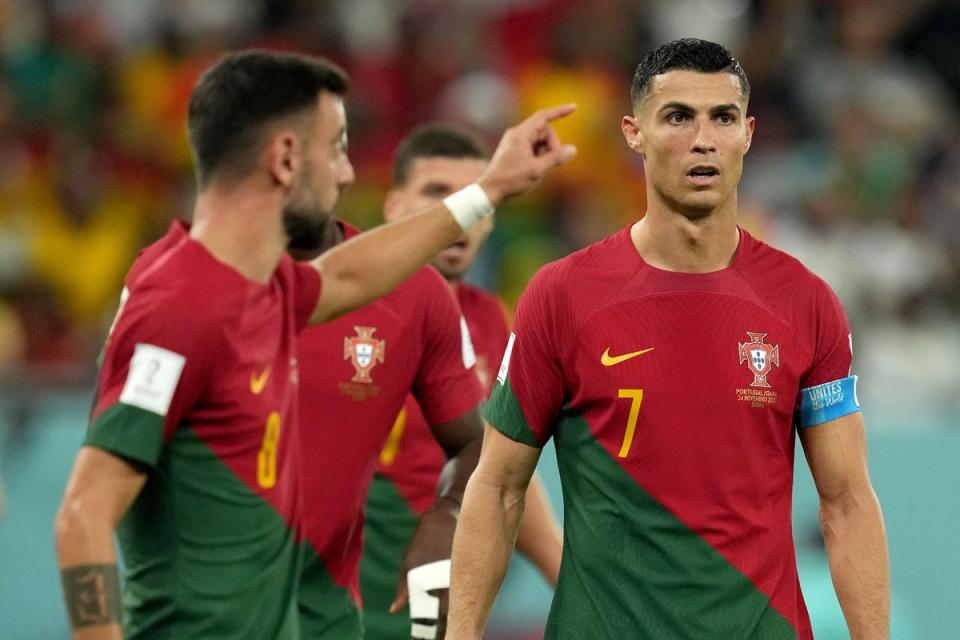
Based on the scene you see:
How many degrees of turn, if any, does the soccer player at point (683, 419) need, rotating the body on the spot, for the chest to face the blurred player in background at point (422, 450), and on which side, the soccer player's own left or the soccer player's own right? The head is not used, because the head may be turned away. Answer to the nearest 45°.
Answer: approximately 135° to the soccer player's own right

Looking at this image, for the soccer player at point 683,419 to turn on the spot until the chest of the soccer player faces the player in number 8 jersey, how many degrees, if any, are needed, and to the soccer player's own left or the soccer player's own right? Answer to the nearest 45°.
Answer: approximately 45° to the soccer player's own right

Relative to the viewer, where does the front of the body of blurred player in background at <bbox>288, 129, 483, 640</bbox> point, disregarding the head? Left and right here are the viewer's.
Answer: facing the viewer

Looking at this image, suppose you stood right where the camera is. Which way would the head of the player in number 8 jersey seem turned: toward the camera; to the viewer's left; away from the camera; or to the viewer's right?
to the viewer's right

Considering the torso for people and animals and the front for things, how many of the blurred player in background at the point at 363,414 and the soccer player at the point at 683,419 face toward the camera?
2

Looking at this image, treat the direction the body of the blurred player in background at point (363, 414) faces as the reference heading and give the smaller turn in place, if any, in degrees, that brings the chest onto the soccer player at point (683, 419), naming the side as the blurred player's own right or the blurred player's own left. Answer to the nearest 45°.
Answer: approximately 45° to the blurred player's own left

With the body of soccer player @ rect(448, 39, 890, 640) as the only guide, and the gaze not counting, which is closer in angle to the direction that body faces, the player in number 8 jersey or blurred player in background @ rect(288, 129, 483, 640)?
the player in number 8 jersey

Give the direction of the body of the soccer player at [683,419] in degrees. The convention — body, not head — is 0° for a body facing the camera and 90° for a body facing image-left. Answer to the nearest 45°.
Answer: approximately 0°

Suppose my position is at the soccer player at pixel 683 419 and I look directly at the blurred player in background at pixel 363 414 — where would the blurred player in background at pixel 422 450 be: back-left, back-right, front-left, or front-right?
front-right

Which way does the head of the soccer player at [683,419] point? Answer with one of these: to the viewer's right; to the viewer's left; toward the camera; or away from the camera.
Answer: toward the camera

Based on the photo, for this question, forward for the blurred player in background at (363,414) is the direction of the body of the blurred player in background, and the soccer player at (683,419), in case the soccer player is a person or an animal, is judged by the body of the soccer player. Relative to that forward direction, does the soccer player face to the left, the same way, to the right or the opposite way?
the same way

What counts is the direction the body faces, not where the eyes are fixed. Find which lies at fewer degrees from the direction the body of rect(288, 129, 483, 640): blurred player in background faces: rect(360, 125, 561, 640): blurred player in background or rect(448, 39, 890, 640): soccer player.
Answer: the soccer player
